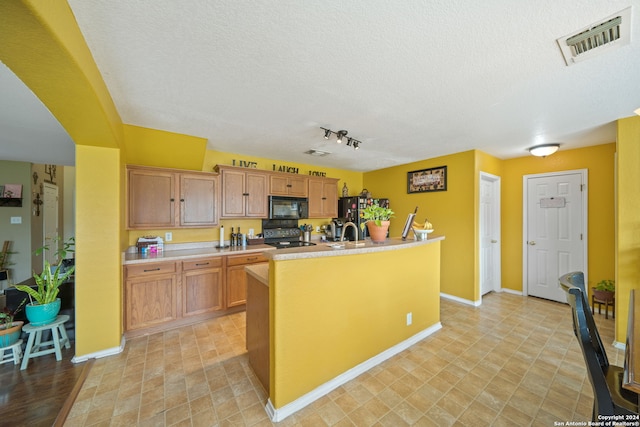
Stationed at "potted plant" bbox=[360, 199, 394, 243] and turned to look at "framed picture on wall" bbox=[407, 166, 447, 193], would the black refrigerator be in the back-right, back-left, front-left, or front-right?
front-left

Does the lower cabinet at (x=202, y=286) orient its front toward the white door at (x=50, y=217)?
no

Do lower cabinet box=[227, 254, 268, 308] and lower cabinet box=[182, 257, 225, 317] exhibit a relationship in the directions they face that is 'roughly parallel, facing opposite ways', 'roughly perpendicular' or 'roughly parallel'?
roughly parallel

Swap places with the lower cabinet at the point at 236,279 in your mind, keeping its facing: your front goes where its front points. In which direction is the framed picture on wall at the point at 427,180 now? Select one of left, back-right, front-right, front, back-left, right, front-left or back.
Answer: front-left

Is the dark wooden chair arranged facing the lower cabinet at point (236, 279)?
no

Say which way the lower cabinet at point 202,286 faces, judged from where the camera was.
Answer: facing the viewer and to the right of the viewer

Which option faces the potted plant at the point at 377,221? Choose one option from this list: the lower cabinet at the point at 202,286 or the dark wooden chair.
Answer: the lower cabinet

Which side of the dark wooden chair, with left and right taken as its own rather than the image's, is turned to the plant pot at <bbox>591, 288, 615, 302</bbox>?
left

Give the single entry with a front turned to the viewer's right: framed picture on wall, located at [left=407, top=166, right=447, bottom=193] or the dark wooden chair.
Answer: the dark wooden chair

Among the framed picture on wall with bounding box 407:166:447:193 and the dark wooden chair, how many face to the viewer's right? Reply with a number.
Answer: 1

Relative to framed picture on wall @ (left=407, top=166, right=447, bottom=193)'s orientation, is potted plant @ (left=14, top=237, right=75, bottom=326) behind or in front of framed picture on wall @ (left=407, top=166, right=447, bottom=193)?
in front

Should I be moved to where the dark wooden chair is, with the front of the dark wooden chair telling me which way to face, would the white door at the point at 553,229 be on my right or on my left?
on my left

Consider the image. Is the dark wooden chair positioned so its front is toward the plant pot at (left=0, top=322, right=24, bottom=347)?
no

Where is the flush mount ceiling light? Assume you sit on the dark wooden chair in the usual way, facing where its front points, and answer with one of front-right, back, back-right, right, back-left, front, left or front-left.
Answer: left
